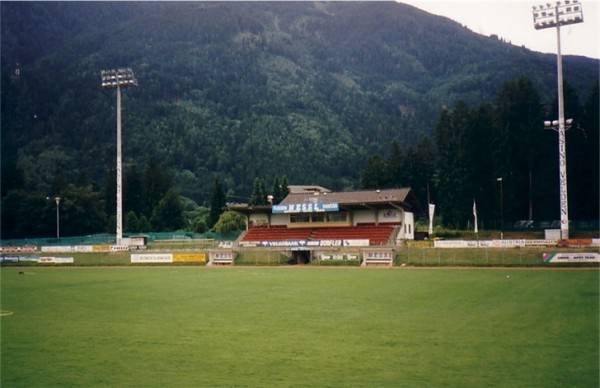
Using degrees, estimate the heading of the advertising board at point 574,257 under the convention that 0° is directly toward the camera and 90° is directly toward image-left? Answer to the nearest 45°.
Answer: approximately 0°
